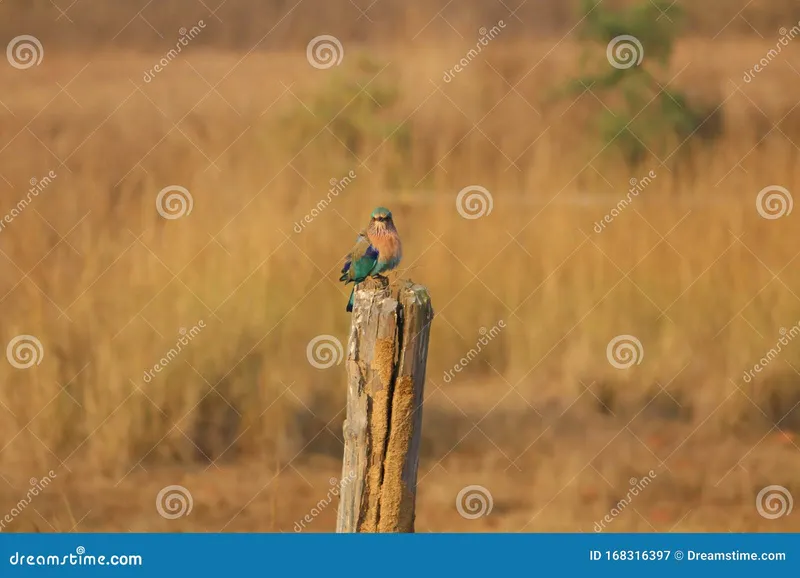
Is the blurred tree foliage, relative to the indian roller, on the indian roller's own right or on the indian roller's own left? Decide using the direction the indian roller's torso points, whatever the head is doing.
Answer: on the indian roller's own left
